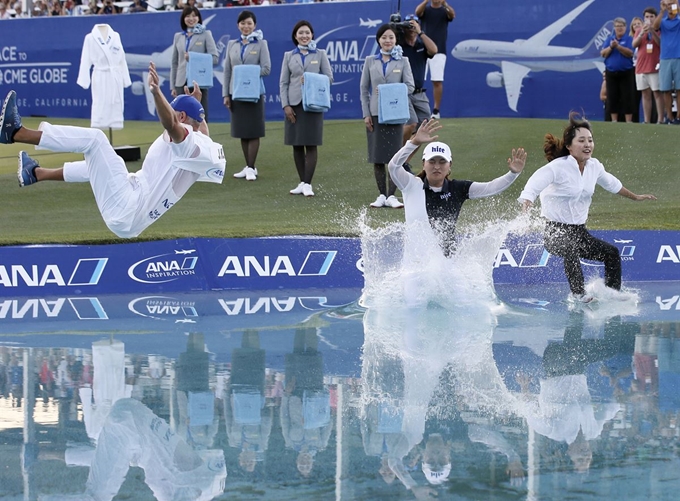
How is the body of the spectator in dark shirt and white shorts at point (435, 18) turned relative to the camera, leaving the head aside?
toward the camera

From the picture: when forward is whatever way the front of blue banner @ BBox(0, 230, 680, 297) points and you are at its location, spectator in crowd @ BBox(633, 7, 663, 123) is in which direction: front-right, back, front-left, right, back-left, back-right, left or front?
back-left

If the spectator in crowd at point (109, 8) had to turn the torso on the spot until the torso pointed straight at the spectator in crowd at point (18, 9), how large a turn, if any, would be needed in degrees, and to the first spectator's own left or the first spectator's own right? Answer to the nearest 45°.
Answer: approximately 135° to the first spectator's own right

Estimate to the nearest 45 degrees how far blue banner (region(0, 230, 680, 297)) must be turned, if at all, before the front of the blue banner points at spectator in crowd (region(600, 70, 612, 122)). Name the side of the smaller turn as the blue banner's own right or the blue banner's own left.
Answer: approximately 135° to the blue banner's own left

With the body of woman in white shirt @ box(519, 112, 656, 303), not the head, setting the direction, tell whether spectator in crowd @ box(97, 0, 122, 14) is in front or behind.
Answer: behind

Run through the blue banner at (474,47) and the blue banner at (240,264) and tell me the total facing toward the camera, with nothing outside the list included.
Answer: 2

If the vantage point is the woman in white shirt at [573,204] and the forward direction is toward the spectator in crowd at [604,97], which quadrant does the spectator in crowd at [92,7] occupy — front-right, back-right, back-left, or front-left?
front-left

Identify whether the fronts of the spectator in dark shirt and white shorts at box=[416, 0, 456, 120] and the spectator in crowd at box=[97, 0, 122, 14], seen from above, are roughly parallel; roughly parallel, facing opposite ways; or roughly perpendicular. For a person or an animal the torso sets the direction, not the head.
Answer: roughly parallel

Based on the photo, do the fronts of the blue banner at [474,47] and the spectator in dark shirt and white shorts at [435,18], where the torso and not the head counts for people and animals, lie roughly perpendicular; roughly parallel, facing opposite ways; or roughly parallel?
roughly parallel

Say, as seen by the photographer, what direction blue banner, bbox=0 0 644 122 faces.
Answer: facing the viewer

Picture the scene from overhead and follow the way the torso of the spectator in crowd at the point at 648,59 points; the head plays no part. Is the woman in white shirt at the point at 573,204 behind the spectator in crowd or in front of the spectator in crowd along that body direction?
in front

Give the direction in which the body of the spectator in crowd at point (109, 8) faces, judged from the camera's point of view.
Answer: toward the camera

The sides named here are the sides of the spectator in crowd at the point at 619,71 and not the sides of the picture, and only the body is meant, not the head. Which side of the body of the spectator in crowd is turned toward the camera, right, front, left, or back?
front

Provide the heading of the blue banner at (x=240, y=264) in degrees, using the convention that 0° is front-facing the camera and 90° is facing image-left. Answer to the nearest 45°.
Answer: approximately 0°

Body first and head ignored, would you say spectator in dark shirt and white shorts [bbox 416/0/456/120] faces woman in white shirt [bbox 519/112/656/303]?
yes

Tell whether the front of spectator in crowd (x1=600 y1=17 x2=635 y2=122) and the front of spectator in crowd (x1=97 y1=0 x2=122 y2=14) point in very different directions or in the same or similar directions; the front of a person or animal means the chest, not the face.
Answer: same or similar directions

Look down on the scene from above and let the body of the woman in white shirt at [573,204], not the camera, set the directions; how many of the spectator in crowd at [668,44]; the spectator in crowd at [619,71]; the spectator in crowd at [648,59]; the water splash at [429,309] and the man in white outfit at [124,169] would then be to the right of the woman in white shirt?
2

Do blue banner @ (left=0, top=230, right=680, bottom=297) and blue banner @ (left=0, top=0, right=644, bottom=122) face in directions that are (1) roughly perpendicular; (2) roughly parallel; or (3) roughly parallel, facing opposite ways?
roughly parallel
